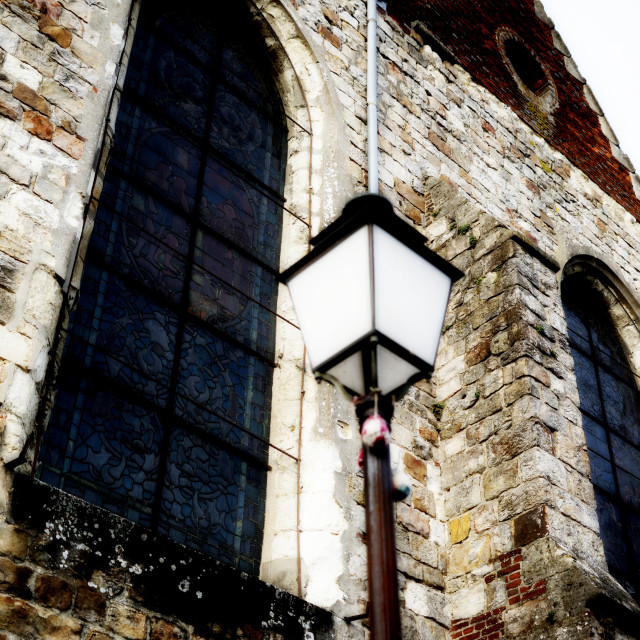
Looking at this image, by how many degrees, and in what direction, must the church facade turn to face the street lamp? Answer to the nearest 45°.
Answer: approximately 45° to its right

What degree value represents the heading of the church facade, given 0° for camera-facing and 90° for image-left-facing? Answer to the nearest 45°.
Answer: approximately 315°
